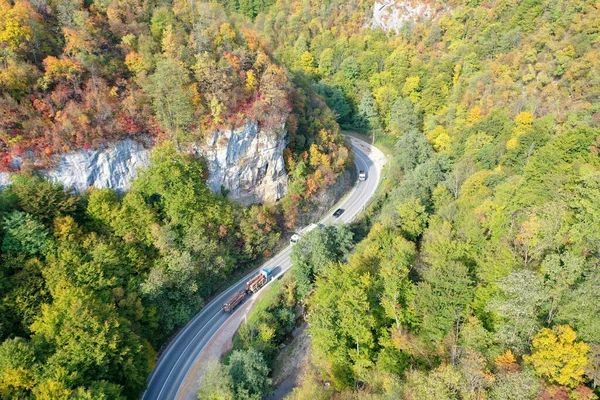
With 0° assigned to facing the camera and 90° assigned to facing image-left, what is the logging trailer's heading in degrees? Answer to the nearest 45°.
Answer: approximately 225°

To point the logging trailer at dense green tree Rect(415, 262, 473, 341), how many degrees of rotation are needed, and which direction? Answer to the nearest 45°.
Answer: approximately 90° to its right

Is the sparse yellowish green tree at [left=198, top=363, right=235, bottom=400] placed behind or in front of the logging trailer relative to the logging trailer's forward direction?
behind

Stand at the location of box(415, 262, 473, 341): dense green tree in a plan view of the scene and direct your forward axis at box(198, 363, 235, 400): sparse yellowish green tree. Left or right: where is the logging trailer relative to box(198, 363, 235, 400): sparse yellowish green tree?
right

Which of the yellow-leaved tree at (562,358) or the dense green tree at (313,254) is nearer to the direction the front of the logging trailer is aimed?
the dense green tree

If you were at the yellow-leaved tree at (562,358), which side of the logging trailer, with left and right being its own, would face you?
right

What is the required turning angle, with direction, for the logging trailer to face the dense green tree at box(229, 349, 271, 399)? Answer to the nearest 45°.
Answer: approximately 135° to its right
